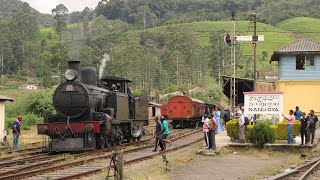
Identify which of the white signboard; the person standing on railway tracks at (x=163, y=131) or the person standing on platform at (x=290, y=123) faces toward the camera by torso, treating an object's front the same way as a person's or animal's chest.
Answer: the white signboard

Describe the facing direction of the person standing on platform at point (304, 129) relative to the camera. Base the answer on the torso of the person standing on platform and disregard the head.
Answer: toward the camera

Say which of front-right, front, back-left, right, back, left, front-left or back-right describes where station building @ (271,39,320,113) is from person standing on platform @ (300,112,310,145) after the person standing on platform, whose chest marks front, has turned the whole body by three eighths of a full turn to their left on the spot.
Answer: front-left

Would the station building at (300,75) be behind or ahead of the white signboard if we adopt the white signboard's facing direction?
behind

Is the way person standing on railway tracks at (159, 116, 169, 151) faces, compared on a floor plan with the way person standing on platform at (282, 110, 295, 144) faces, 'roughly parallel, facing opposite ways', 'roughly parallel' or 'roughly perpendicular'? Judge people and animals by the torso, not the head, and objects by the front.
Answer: roughly parallel

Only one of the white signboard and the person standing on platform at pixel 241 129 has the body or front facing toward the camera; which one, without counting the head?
the white signboard

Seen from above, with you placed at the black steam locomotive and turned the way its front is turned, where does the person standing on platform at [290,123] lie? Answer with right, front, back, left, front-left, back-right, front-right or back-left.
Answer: back-left

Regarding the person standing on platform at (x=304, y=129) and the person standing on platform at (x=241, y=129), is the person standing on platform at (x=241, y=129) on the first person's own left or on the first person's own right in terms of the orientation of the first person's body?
on the first person's own right

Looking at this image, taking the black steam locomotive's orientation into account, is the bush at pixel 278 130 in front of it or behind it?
behind

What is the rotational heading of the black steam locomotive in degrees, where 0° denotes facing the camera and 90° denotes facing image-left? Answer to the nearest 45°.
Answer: approximately 45°
